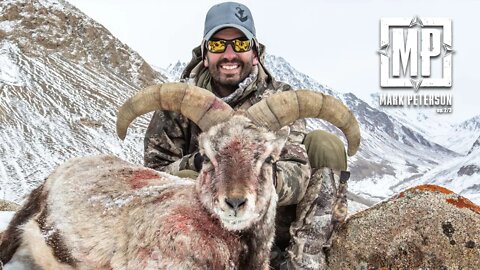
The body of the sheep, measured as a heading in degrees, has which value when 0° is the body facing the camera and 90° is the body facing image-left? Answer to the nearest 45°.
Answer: approximately 315°

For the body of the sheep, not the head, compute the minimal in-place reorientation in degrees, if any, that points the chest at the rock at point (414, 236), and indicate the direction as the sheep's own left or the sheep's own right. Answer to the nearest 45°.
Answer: approximately 45° to the sheep's own left

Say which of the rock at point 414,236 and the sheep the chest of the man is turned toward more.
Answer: the sheep

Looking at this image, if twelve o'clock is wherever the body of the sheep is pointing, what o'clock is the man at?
The man is roughly at 9 o'clock from the sheep.

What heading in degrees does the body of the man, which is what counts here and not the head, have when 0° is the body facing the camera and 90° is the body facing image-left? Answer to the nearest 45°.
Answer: approximately 0°

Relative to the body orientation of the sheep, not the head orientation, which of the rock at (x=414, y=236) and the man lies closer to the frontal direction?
the rock
